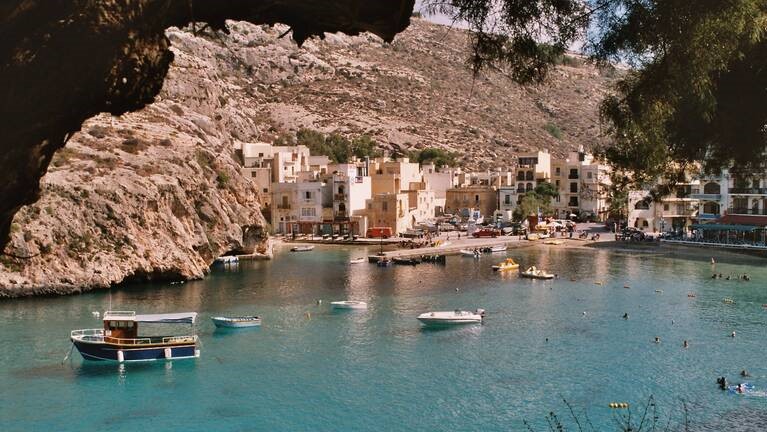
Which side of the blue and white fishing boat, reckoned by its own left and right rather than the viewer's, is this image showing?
left

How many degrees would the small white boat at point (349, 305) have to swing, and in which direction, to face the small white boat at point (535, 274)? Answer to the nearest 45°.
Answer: approximately 135° to its right

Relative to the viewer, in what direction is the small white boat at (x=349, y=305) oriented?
to the viewer's left
